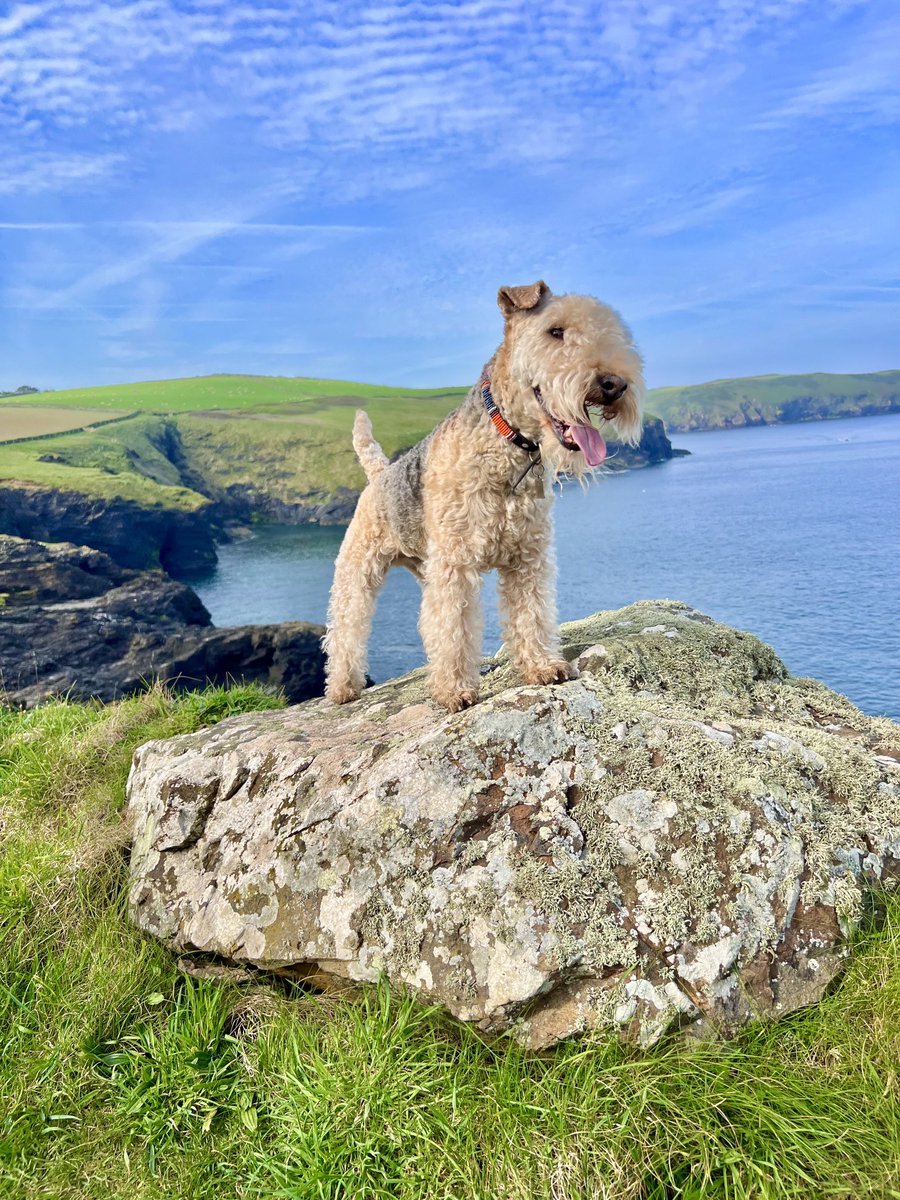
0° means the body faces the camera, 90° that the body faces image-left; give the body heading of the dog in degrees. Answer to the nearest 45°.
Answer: approximately 315°
